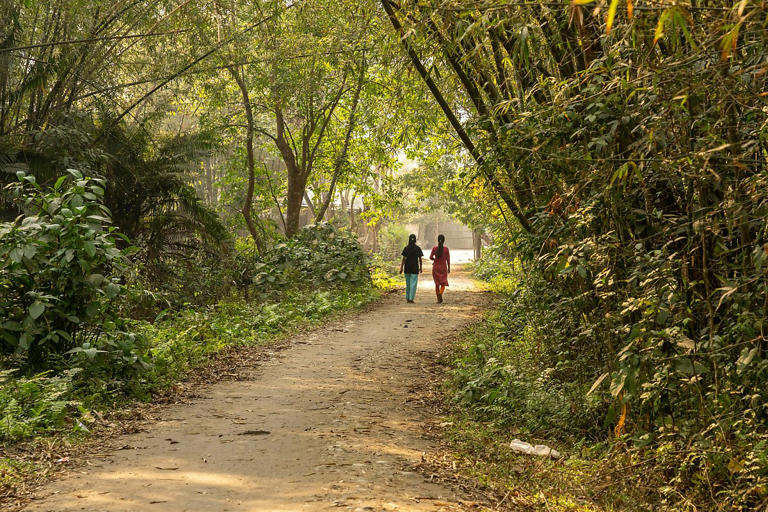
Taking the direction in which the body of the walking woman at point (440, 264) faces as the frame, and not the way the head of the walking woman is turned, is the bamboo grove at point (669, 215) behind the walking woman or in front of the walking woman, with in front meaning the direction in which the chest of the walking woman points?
behind

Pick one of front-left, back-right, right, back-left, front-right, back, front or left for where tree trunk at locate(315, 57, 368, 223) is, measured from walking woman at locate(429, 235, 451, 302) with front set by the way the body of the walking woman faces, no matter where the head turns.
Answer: front-left

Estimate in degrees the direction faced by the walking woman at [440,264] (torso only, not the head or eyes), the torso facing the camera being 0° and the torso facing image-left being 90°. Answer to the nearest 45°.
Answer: approximately 180°

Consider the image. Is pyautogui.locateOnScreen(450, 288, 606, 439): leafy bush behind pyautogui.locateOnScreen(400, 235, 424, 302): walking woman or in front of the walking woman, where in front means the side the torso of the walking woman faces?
behind

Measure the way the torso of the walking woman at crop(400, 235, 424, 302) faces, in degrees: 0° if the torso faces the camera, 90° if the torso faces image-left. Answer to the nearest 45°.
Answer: approximately 180°

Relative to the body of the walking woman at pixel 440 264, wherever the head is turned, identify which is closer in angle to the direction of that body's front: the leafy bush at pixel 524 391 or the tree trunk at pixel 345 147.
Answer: the tree trunk

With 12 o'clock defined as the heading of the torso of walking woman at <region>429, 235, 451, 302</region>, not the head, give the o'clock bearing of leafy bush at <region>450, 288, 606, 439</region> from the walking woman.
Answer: The leafy bush is roughly at 6 o'clock from the walking woman.

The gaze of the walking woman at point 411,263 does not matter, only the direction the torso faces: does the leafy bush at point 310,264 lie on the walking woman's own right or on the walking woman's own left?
on the walking woman's own left

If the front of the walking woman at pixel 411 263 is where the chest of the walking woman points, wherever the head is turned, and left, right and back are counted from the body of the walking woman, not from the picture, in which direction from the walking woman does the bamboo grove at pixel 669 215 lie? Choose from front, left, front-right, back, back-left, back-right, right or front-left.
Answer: back

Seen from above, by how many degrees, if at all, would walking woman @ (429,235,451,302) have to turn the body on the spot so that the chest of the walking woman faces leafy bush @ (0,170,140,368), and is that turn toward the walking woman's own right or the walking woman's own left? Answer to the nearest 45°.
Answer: approximately 180°

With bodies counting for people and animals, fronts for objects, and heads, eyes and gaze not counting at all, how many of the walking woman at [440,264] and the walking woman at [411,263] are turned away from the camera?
2

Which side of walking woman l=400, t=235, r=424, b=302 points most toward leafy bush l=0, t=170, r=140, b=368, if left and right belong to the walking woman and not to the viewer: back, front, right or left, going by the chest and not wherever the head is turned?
back

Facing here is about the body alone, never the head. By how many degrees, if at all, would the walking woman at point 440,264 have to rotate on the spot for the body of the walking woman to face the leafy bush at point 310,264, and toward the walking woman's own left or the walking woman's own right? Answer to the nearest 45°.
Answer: approximately 90° to the walking woman's own left
